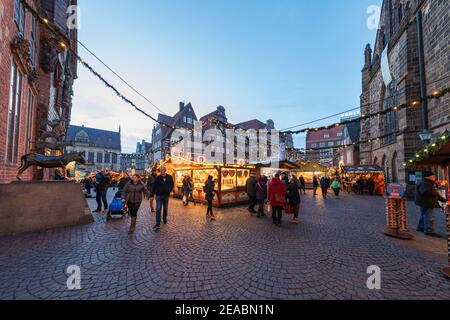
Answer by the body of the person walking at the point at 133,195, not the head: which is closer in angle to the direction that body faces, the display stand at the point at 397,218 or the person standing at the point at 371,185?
the display stand

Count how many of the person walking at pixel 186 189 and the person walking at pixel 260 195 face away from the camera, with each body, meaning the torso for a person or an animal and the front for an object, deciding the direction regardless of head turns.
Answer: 2

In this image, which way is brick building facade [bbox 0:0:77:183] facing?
to the viewer's right

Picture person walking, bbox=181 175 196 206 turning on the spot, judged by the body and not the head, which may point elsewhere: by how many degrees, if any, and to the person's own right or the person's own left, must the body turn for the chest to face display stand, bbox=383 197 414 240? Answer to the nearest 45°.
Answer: approximately 135° to the person's own right

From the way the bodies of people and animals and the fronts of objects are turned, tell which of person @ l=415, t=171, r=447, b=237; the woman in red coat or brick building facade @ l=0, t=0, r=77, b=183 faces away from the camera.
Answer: the woman in red coat

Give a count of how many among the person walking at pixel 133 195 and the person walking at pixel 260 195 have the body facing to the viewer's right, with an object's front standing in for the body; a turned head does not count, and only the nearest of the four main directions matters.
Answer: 0

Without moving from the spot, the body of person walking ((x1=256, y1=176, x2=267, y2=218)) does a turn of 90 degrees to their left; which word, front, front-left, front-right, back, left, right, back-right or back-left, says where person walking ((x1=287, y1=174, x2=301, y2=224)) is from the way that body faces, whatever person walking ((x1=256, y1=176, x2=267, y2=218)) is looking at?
back-left

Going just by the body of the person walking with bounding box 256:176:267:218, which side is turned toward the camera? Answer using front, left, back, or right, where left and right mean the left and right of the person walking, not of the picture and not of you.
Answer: back

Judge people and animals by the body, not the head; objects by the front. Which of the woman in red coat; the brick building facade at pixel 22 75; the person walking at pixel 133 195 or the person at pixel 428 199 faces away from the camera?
the woman in red coat

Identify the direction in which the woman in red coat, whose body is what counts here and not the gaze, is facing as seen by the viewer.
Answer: away from the camera

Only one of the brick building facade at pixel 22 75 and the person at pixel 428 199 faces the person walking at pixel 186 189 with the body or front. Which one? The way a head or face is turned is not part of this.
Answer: the brick building facade

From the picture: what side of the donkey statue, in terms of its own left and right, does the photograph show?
right

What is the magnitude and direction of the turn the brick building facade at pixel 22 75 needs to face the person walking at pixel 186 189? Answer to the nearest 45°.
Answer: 0° — it already faces them

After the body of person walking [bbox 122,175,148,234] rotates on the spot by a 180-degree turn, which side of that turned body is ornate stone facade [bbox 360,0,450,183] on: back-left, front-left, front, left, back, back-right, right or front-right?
right

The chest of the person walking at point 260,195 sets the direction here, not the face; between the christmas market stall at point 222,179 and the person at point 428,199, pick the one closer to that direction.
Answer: the christmas market stall
